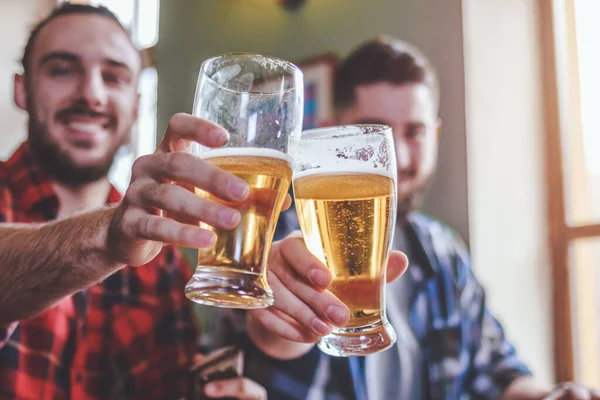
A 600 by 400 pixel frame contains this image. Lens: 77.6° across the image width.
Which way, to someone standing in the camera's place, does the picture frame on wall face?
facing the viewer and to the left of the viewer

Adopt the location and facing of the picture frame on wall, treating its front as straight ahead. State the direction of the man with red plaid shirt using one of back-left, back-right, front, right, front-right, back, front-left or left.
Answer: front

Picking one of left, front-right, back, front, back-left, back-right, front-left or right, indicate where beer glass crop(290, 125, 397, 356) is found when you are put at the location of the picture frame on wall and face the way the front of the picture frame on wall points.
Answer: front-left
